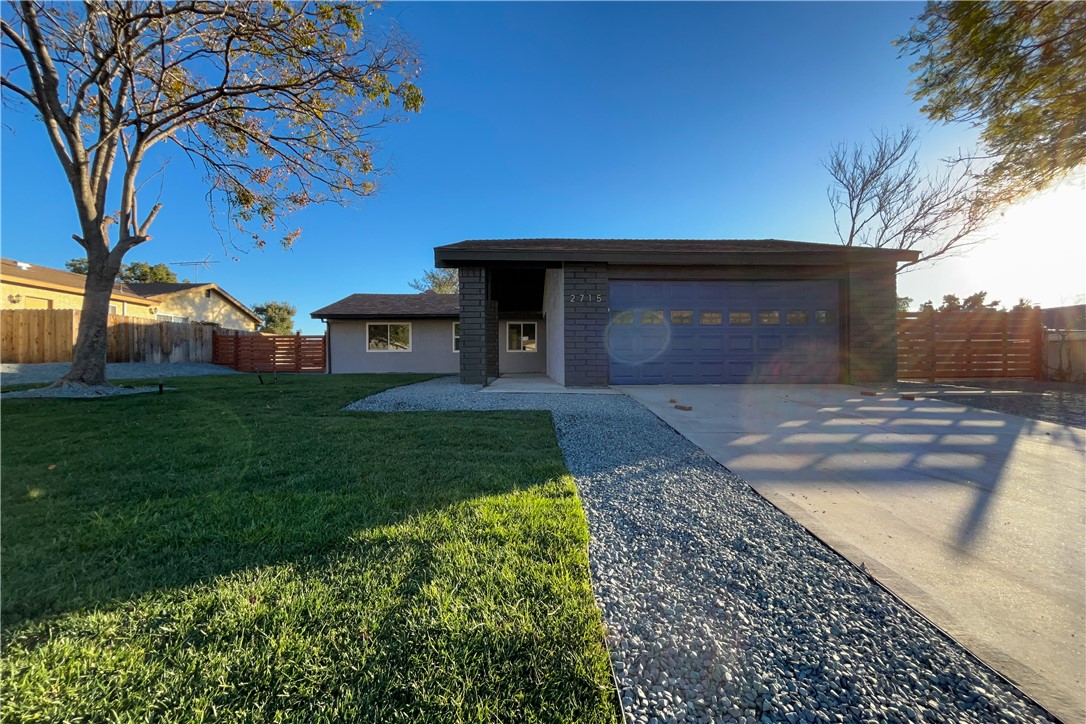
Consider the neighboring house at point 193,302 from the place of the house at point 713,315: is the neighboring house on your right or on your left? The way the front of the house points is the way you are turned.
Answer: on your right

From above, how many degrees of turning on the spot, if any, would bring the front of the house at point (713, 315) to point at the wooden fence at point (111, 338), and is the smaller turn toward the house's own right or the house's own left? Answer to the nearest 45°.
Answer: approximately 90° to the house's own right

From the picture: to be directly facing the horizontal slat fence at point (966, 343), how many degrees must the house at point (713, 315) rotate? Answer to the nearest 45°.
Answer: approximately 90° to its left

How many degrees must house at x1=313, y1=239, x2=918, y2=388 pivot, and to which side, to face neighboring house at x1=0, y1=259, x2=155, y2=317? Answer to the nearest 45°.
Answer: approximately 90° to its right

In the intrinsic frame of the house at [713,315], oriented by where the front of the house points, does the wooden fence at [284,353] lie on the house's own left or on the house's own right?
on the house's own right

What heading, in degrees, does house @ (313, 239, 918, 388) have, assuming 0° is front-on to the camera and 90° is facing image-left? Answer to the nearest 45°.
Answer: approximately 0°

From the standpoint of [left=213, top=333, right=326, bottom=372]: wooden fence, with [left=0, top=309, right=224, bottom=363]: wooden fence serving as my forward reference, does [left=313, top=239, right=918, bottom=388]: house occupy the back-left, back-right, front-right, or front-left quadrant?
back-left
